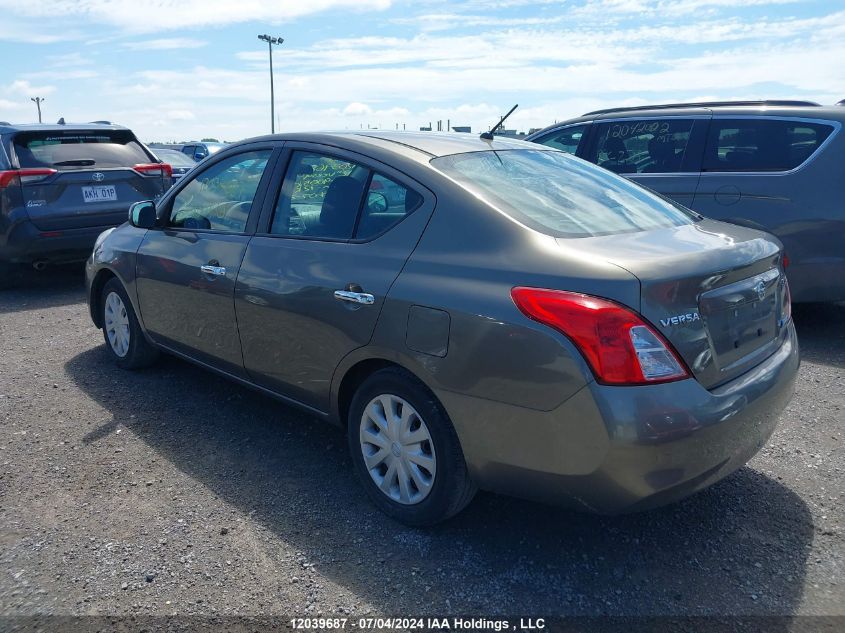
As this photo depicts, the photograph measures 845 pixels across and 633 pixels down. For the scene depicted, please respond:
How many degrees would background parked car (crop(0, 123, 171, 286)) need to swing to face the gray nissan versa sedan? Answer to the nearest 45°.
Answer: approximately 180°

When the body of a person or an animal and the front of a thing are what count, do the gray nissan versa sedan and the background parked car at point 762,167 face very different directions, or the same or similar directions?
same or similar directions

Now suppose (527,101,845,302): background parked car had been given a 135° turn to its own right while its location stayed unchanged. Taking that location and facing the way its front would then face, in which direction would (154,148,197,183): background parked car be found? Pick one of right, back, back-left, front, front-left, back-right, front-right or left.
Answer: left

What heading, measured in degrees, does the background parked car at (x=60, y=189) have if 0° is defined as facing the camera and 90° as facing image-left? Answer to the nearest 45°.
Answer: approximately 180°

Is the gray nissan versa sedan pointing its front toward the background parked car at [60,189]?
yes

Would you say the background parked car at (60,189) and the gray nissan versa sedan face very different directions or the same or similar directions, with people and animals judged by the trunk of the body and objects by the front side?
same or similar directions

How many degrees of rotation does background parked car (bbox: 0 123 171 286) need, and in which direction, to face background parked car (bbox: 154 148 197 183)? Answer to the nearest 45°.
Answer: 0° — it already faces it

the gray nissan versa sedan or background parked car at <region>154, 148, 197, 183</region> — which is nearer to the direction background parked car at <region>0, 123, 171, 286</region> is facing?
the background parked car

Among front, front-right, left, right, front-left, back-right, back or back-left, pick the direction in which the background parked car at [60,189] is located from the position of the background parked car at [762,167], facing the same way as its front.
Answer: front

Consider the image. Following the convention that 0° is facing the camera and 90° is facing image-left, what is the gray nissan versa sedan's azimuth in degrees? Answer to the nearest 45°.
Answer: approximately 135°

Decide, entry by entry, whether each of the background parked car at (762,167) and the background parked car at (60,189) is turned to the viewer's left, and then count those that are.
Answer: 1

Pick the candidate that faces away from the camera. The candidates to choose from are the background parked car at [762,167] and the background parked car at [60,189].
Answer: the background parked car at [60,189]

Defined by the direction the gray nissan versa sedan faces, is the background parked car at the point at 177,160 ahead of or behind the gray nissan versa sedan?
ahead

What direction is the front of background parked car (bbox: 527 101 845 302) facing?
to the viewer's left

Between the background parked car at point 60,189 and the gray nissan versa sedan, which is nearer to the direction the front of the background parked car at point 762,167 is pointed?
the background parked car

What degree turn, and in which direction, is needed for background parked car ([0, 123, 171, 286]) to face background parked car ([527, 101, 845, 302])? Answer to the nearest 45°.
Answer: approximately 135° to its right

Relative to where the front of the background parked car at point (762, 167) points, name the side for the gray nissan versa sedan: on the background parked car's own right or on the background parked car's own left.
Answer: on the background parked car's own left

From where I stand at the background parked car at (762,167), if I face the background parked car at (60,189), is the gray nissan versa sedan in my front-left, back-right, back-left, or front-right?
front-left
